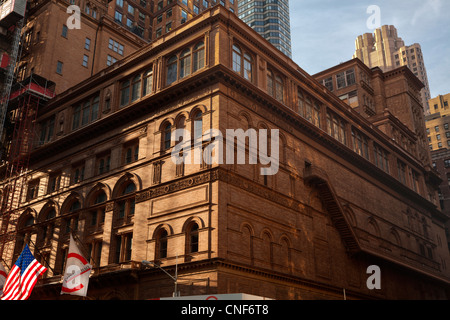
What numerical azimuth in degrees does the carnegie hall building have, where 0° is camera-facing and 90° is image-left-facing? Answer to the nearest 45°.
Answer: approximately 45°
